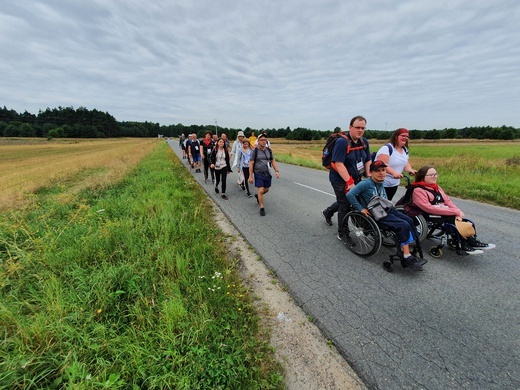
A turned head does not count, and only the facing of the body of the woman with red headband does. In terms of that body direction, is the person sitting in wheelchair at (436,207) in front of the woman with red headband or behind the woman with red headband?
in front

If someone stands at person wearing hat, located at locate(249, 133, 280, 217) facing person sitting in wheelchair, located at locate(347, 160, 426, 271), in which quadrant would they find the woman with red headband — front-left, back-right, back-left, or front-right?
front-left

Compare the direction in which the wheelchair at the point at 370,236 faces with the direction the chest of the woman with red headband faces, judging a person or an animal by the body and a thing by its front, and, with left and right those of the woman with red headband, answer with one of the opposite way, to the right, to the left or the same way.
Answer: the same way

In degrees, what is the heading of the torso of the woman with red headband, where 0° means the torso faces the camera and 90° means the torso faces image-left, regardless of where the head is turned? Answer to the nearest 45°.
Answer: approximately 315°

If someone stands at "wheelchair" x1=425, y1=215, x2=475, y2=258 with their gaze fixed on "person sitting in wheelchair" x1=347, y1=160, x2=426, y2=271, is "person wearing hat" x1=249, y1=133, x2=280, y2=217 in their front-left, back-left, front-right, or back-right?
front-right

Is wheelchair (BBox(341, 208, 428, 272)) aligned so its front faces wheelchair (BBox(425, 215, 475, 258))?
no

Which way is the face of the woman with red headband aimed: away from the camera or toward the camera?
toward the camera

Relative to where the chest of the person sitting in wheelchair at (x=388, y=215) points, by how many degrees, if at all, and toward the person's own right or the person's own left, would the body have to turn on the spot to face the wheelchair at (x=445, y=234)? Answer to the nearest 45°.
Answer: approximately 90° to the person's own left

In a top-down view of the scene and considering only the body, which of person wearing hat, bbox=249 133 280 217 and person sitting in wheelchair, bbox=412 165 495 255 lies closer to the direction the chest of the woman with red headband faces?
the person sitting in wheelchair

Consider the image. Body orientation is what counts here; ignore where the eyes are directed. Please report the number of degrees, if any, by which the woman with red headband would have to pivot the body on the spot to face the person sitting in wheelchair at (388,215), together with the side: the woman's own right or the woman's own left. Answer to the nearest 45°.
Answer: approximately 45° to the woman's own right

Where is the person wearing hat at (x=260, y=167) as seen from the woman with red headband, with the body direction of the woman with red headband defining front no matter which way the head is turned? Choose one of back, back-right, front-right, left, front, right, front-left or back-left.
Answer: back-right

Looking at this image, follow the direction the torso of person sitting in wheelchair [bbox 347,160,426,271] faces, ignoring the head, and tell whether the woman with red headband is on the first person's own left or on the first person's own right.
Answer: on the first person's own left

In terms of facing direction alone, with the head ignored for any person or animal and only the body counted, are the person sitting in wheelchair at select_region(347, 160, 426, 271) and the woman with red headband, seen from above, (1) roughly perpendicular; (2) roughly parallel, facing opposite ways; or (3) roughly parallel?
roughly parallel

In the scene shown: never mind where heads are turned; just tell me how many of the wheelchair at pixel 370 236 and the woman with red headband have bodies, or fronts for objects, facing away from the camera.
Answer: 0

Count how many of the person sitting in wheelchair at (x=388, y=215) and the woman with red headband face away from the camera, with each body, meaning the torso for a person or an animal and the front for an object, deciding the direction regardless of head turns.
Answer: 0

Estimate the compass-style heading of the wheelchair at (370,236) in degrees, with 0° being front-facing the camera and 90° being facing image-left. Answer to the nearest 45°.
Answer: approximately 315°
